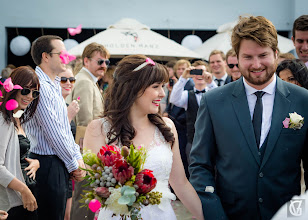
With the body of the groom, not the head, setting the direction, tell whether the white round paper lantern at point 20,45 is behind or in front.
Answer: behind

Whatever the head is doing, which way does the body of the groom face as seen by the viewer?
toward the camera

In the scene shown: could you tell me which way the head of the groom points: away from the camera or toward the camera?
toward the camera

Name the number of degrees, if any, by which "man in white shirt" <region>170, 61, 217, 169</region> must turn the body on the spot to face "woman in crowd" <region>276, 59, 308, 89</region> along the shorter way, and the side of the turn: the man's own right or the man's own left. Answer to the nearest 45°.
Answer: approximately 45° to the man's own left

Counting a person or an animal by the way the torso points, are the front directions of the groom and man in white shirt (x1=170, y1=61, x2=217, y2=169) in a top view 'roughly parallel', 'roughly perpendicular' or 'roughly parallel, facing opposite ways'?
roughly parallel

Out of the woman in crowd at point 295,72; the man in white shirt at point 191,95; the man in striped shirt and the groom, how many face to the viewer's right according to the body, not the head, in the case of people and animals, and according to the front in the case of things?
1

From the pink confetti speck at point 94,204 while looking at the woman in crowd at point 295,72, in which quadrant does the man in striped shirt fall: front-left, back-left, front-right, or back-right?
front-left

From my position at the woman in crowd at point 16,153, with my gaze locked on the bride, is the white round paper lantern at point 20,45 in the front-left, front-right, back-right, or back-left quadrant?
back-left

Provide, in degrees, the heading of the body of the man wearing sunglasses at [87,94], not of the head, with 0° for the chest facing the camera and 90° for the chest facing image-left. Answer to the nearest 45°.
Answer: approximately 315°

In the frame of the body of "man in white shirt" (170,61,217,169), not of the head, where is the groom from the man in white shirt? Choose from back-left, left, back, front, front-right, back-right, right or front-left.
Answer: front

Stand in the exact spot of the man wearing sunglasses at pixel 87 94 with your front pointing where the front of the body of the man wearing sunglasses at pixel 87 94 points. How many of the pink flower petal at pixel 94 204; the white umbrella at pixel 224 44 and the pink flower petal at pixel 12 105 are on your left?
1

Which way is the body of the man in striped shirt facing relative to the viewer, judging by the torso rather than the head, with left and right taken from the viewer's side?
facing to the right of the viewer

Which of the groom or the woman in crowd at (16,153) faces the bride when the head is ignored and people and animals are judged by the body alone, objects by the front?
the woman in crowd

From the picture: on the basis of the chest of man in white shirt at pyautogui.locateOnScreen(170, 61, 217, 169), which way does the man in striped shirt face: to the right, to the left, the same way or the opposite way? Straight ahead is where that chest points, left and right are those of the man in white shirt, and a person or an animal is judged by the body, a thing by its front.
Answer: to the left

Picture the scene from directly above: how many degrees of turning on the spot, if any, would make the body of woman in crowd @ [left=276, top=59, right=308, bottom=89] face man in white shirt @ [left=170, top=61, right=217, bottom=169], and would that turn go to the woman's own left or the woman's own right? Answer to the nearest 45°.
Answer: approximately 90° to the woman's own right

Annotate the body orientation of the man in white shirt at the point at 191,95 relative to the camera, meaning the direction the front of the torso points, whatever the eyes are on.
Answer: toward the camera

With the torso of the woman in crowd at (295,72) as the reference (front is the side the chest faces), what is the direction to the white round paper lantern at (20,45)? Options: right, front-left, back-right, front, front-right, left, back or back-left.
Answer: right

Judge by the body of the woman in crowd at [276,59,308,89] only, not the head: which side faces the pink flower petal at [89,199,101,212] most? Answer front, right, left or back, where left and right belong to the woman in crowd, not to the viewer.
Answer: front
